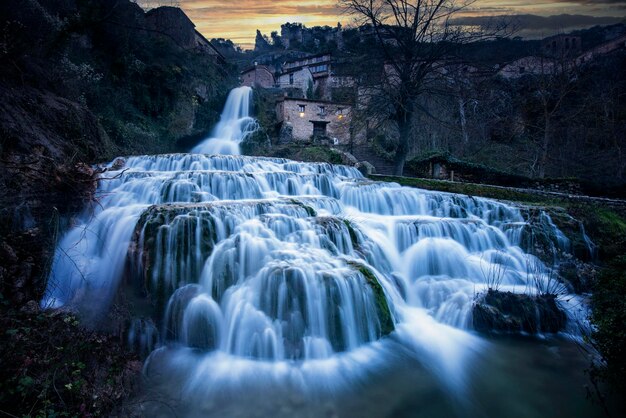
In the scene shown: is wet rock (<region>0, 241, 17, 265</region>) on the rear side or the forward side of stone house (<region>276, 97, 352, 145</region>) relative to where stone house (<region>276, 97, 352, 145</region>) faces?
on the forward side

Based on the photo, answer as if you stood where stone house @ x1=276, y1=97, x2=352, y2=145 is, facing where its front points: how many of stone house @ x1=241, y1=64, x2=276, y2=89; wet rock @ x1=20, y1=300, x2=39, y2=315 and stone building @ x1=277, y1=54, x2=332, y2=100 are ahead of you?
1

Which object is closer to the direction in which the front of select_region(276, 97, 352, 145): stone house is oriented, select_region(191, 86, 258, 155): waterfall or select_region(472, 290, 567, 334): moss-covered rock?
the moss-covered rock

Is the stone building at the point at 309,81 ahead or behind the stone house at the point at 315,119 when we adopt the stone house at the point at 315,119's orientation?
behind

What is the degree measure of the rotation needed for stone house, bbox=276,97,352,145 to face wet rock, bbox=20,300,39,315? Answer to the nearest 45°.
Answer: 0° — it already faces it

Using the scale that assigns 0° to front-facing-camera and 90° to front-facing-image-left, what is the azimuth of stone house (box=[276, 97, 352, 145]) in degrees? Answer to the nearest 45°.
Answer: approximately 0°

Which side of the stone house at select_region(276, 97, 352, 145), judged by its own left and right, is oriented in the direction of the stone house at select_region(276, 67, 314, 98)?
back

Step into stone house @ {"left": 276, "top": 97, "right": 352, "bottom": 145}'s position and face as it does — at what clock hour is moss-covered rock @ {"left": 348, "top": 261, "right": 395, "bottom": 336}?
The moss-covered rock is roughly at 12 o'clock from the stone house.
